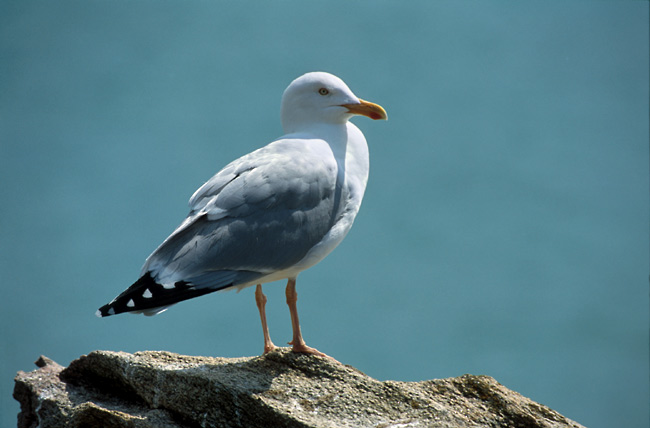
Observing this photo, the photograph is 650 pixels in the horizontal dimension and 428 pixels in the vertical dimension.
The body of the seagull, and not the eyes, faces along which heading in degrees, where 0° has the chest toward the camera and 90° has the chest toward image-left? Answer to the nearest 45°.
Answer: approximately 270°
